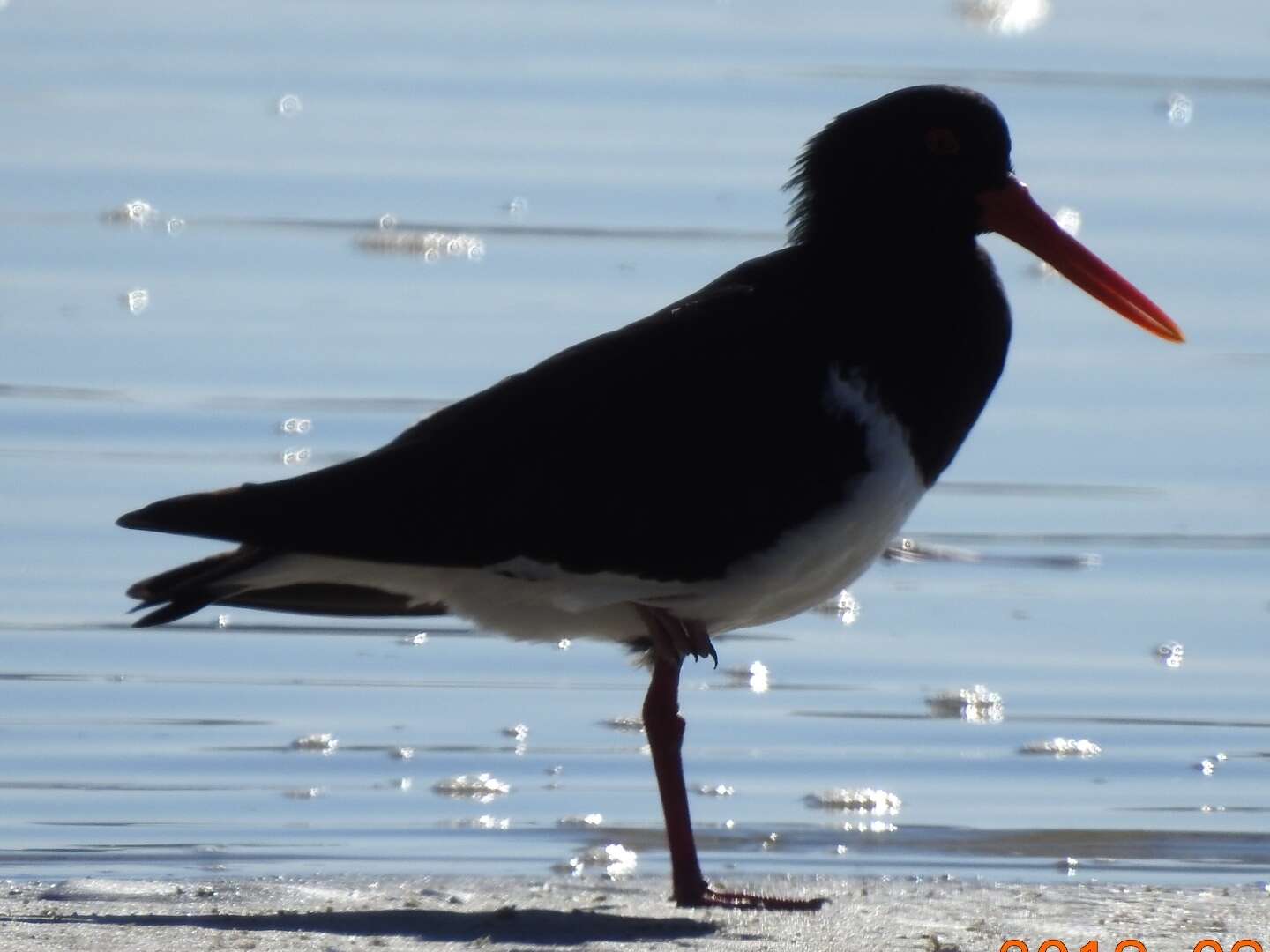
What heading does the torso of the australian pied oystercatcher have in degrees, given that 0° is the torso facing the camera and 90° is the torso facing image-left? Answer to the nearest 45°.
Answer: approximately 270°
